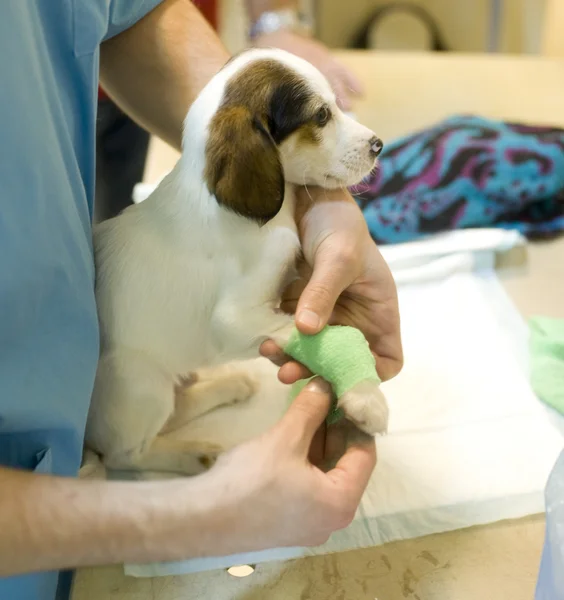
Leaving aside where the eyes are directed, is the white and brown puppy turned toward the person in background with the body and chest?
no

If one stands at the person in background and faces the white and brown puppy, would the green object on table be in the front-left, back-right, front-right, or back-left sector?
front-left

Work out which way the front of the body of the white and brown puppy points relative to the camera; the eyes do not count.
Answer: to the viewer's right
